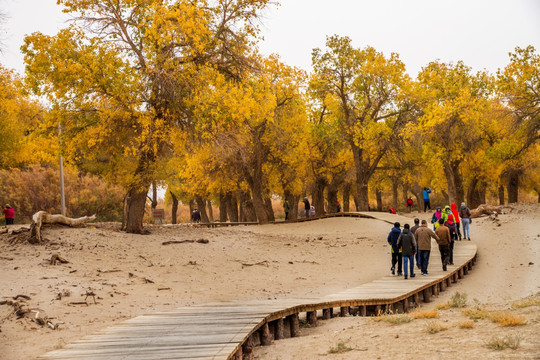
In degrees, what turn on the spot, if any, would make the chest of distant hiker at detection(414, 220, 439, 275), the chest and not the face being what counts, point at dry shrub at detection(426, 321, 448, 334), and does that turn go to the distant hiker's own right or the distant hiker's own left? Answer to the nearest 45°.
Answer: approximately 180°

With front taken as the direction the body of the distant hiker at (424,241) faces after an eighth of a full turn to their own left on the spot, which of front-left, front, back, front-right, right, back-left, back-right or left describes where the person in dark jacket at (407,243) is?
left

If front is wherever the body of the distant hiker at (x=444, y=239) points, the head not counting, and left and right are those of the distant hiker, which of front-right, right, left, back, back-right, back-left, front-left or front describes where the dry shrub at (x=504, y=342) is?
back

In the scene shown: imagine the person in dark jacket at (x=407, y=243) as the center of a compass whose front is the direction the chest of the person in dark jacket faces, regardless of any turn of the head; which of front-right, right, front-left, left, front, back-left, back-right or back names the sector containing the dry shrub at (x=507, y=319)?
back

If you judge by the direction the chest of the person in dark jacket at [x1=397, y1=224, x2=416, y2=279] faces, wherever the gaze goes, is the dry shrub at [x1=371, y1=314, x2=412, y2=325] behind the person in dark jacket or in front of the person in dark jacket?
behind

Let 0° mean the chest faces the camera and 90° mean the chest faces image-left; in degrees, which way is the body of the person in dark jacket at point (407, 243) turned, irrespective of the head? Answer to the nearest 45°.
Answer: approximately 180°

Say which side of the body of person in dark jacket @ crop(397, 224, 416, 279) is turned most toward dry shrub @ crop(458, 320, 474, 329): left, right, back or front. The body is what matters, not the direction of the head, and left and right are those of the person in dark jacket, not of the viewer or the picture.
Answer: back

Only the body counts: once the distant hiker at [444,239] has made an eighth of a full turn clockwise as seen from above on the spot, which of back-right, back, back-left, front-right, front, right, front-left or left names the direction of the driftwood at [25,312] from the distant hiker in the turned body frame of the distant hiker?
back

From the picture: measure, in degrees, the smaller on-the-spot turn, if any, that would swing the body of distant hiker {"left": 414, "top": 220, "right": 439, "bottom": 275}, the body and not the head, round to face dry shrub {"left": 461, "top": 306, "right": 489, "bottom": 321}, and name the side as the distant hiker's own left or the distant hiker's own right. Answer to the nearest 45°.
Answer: approximately 180°

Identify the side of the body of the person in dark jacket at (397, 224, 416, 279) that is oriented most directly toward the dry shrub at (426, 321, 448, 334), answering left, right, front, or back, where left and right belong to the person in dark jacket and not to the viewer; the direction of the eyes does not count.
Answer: back

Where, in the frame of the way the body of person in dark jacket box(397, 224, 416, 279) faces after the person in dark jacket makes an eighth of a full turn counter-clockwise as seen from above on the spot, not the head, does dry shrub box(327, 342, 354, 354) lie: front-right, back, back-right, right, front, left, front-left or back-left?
back-left

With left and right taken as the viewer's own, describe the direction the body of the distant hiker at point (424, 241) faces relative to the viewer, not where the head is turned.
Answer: facing away from the viewer

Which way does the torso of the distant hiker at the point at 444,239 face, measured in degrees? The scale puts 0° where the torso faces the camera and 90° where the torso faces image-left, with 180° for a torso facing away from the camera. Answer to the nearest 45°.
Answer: approximately 180°

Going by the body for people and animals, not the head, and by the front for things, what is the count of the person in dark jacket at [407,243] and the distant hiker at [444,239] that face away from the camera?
2
